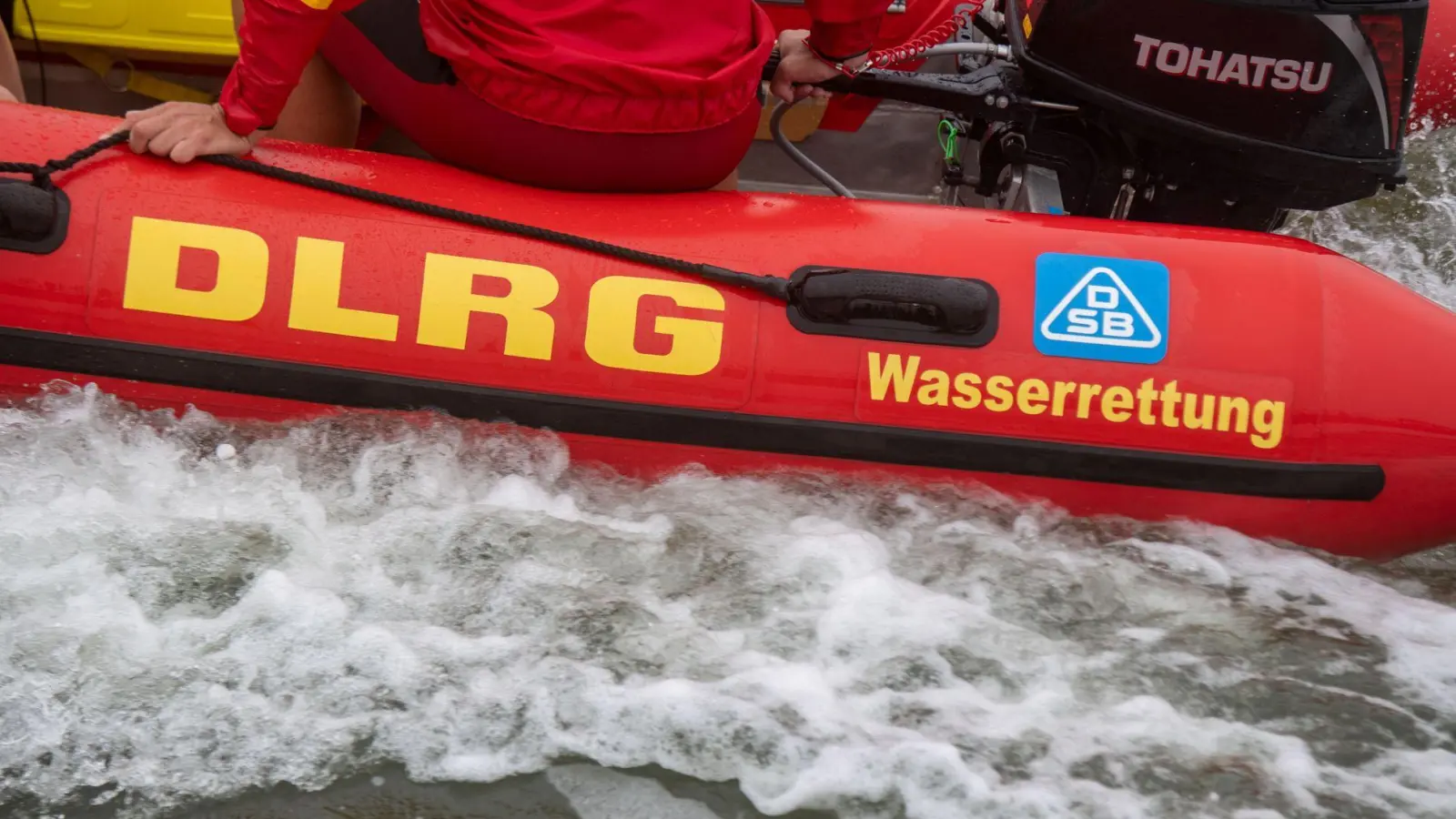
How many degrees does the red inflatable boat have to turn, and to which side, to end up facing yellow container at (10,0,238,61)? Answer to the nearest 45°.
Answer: approximately 45° to its right

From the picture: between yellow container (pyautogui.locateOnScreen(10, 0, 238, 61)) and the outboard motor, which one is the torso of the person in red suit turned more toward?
the yellow container

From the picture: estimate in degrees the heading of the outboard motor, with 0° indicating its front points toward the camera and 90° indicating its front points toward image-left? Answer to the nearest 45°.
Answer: approximately 90°

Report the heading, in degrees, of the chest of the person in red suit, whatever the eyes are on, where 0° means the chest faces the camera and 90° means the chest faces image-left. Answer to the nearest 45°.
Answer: approximately 135°

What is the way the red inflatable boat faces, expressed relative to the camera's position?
facing to the left of the viewer

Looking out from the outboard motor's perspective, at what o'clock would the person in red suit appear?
The person in red suit is roughly at 11 o'clock from the outboard motor.
